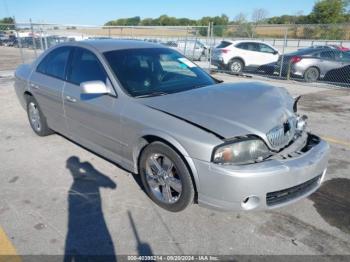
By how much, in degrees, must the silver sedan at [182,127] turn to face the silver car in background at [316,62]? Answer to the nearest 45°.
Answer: approximately 90° to its left

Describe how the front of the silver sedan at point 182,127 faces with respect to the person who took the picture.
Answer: facing the viewer and to the right of the viewer

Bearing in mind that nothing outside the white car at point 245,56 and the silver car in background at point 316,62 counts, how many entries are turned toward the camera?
0
